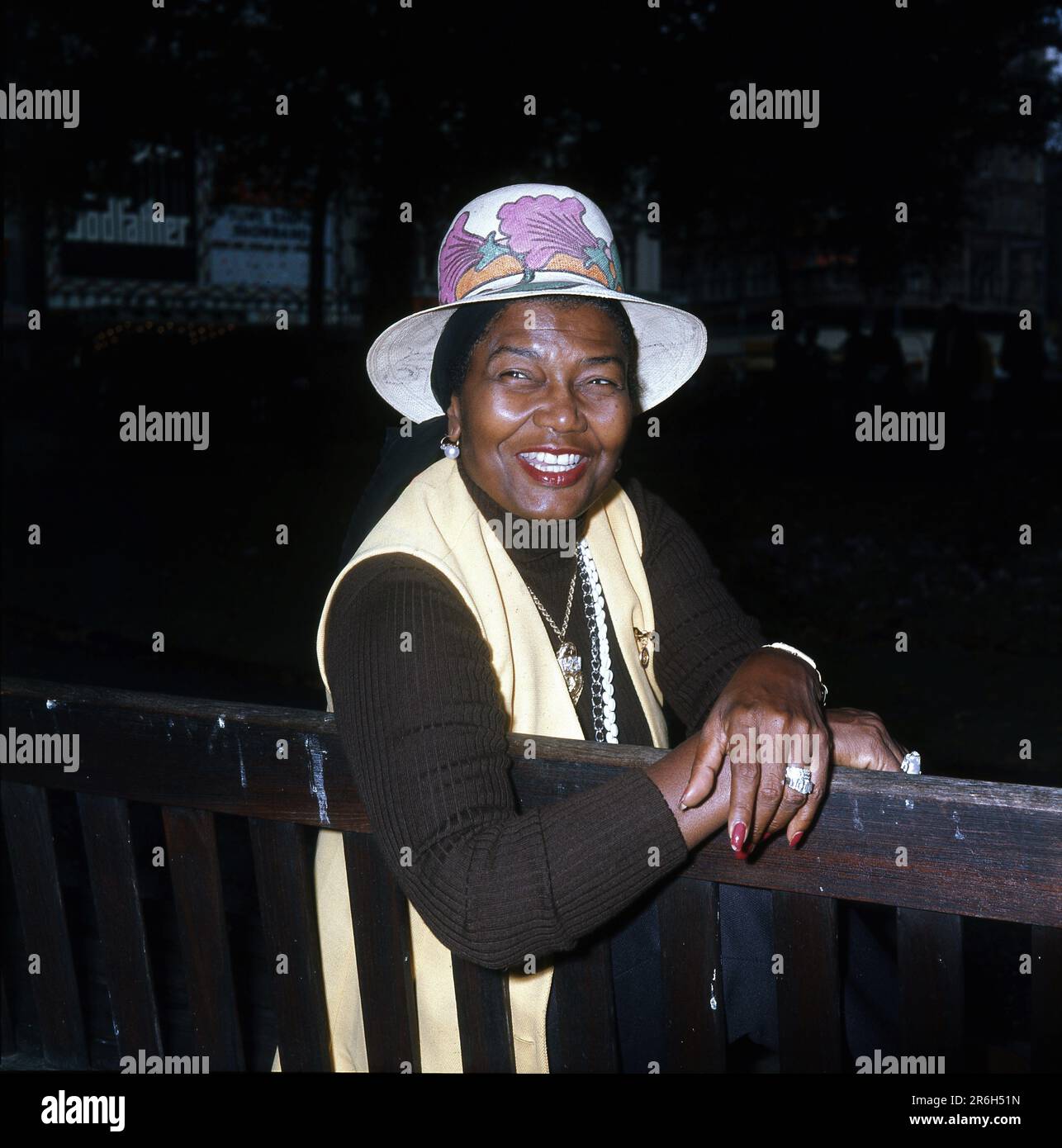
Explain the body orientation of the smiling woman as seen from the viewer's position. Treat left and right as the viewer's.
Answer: facing the viewer and to the right of the viewer
